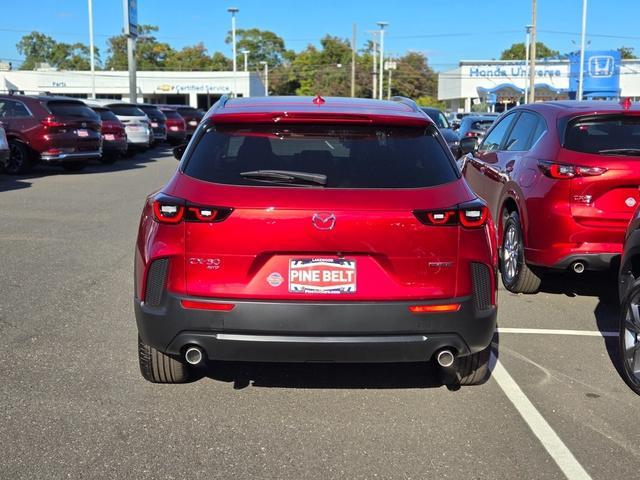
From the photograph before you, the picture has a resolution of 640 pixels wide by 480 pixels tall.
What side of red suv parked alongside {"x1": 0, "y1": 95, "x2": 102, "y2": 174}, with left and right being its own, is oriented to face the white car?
right

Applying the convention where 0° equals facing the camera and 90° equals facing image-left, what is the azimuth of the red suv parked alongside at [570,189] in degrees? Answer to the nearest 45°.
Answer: approximately 135°

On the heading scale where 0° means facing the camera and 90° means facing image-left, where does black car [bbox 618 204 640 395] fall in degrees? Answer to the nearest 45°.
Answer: approximately 135°

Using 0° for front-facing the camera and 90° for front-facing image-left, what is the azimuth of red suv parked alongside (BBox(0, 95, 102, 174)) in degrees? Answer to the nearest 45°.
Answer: approximately 135°

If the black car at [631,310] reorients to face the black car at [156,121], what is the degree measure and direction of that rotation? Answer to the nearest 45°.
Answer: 0° — it already faces it

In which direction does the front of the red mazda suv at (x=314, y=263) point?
away from the camera

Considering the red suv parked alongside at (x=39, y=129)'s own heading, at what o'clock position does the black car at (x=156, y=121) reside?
The black car is roughly at 2 o'clock from the red suv parked alongside.

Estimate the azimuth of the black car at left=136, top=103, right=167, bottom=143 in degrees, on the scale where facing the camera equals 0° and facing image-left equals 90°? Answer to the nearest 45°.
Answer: approximately 135°

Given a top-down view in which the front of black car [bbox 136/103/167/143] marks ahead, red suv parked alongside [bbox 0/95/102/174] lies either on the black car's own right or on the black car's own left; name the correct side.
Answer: on the black car's own left

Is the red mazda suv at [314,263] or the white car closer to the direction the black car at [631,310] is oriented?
the white car
